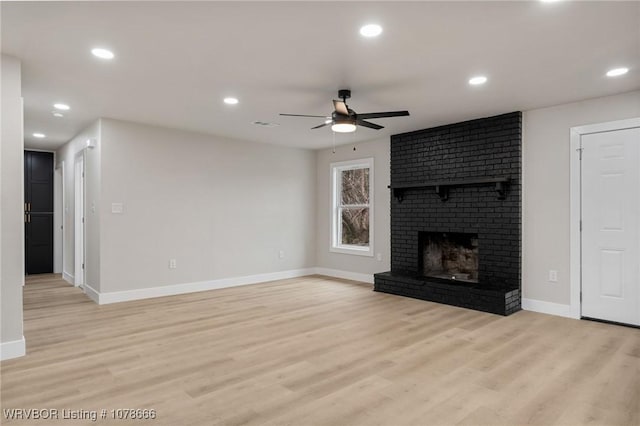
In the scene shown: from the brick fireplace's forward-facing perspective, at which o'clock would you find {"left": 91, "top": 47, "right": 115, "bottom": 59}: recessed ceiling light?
The recessed ceiling light is roughly at 12 o'clock from the brick fireplace.

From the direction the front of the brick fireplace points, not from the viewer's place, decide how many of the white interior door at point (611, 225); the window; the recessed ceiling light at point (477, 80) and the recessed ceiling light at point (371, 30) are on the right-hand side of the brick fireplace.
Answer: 1

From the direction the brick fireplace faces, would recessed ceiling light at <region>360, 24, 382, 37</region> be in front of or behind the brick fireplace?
in front

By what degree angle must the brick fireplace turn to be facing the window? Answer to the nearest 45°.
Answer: approximately 90° to its right

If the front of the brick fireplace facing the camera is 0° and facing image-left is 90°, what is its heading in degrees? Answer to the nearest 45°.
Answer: approximately 45°

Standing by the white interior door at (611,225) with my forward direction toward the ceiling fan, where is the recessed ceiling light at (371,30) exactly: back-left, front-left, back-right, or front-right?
front-left

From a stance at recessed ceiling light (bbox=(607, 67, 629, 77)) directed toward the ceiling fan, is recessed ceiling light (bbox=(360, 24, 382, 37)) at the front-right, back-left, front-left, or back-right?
front-left

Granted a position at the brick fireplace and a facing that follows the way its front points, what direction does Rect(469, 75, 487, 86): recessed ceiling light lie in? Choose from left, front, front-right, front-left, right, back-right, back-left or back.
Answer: front-left

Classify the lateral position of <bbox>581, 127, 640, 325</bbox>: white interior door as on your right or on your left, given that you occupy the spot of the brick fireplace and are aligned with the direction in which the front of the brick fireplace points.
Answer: on your left

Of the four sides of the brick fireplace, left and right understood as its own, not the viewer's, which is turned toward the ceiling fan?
front

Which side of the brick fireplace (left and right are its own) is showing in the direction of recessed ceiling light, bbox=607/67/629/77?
left

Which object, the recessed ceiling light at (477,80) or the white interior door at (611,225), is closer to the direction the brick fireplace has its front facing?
the recessed ceiling light
